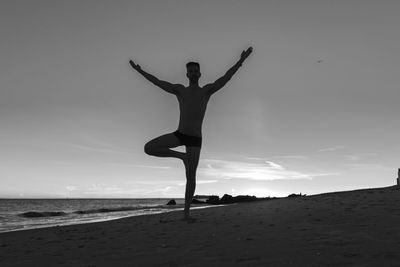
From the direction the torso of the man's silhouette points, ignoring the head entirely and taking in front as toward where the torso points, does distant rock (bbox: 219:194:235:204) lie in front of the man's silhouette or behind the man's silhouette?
behind

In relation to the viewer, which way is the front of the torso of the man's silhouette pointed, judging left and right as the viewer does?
facing the viewer
